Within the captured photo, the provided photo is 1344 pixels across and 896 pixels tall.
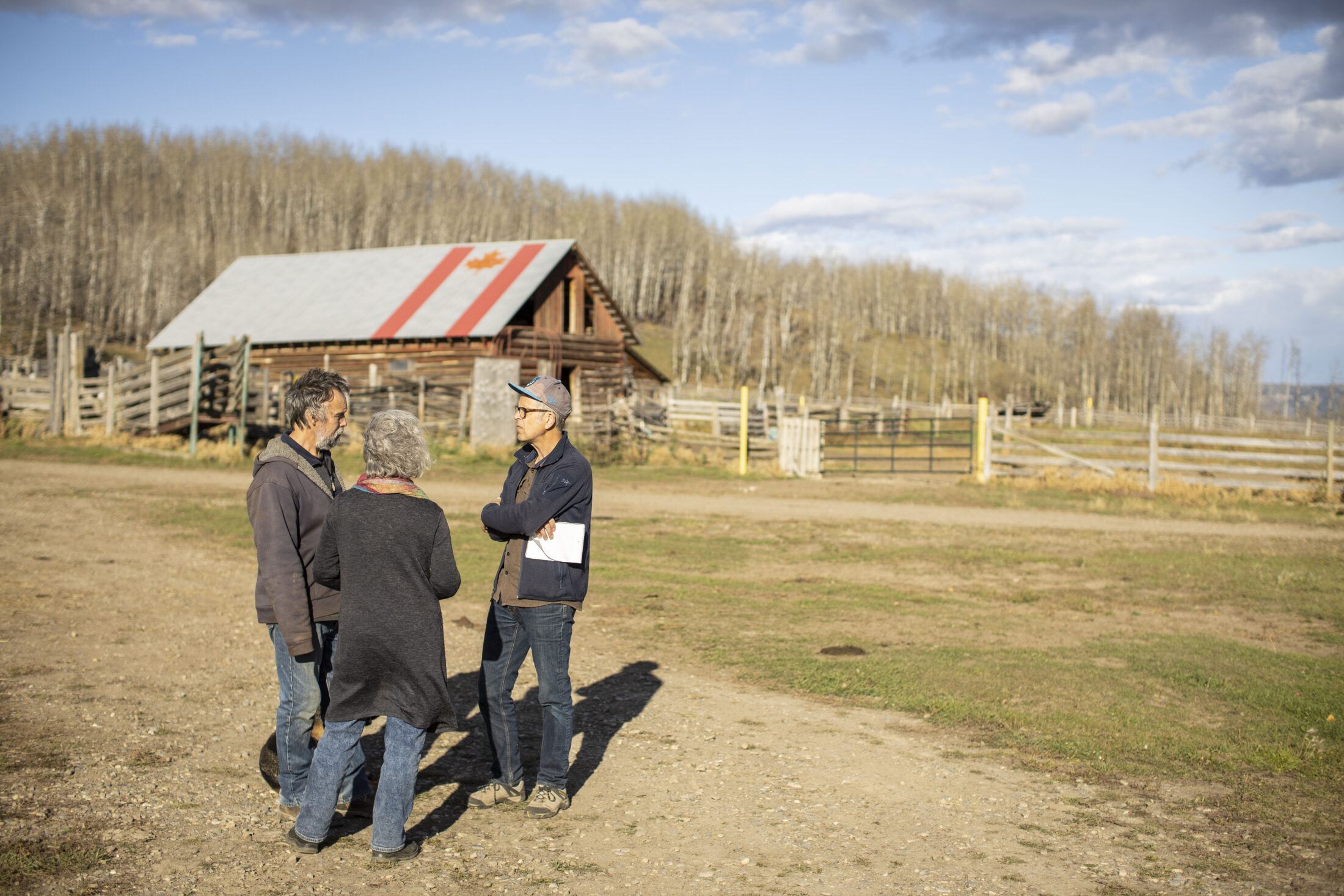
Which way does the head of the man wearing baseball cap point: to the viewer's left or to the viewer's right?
to the viewer's left

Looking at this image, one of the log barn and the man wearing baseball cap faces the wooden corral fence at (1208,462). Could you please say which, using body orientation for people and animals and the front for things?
the log barn

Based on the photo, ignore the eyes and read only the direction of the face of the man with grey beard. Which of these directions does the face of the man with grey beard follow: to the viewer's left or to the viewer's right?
to the viewer's right

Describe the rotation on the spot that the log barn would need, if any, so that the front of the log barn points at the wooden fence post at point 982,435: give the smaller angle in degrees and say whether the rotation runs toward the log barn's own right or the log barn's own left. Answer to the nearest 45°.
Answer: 0° — it already faces it

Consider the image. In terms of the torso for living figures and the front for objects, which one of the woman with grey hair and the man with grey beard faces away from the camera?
the woman with grey hair

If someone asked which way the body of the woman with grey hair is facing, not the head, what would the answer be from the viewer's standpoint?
away from the camera

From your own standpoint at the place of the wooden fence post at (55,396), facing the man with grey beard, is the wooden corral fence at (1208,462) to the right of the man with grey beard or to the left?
left

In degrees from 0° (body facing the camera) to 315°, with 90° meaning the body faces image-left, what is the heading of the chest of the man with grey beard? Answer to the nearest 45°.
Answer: approximately 270°

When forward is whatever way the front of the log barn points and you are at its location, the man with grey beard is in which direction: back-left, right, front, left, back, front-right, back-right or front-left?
front-right

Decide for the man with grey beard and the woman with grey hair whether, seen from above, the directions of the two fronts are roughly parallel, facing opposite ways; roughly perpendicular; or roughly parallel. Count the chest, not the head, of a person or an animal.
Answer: roughly perpendicular

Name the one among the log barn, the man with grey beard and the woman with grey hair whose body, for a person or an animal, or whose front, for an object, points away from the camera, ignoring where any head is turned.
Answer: the woman with grey hair
